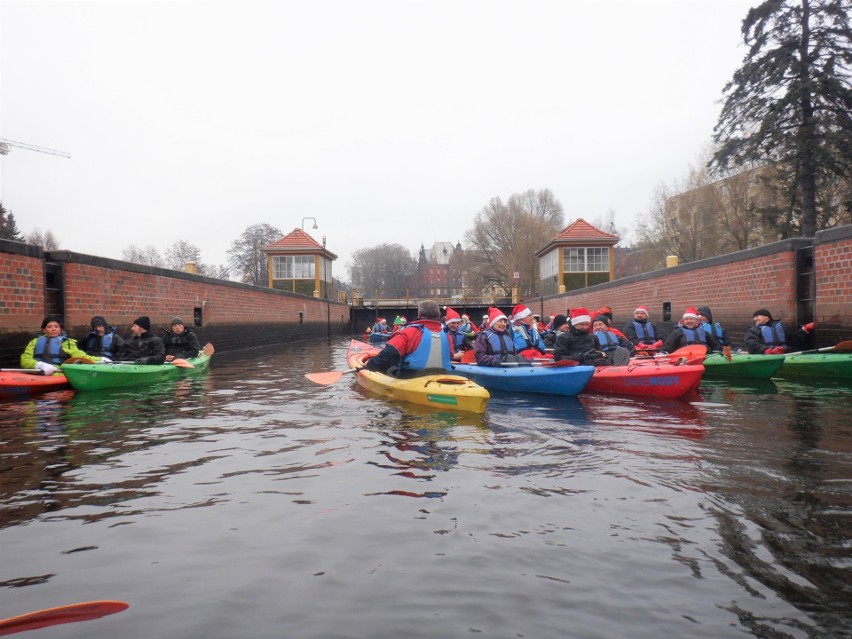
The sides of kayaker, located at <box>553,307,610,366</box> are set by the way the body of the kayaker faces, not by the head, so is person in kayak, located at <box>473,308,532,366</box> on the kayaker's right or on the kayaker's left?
on the kayaker's right

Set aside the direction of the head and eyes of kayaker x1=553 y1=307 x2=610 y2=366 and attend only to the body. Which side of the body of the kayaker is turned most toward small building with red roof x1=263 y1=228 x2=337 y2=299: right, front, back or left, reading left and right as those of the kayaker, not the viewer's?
back

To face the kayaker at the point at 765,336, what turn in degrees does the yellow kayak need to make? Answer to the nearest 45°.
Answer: approximately 90° to its right

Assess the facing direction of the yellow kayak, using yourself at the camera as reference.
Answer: facing away from the viewer and to the left of the viewer

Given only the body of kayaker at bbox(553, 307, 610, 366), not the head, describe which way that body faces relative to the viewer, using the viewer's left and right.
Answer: facing the viewer and to the right of the viewer

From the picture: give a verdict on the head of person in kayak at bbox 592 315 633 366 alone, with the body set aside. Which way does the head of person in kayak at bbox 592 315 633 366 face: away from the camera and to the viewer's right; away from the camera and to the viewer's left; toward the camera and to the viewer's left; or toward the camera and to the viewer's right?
toward the camera and to the viewer's left

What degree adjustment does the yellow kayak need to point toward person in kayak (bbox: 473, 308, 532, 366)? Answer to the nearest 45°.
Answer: approximately 90° to its right

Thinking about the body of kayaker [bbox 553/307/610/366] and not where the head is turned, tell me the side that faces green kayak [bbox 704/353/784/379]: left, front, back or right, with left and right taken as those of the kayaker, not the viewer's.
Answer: left

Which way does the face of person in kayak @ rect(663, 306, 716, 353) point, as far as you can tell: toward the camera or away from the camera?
toward the camera

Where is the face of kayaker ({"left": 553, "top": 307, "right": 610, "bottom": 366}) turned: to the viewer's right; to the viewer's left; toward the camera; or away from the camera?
toward the camera

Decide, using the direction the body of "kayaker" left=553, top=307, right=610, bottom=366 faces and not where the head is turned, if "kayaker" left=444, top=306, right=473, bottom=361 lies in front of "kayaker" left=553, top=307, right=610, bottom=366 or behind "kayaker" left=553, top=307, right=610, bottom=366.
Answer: behind

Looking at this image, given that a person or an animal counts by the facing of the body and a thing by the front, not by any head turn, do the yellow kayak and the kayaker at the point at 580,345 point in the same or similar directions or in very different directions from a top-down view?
very different directions
